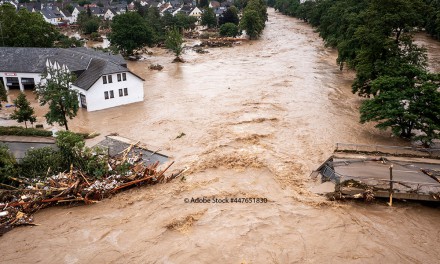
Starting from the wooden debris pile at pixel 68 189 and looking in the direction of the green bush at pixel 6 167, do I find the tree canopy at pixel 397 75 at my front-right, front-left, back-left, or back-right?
back-right

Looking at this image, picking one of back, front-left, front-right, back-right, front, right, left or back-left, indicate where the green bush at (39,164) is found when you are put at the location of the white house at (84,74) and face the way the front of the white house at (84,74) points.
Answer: front

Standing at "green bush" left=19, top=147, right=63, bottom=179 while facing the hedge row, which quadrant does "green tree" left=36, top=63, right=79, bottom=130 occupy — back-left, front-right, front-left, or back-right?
front-right

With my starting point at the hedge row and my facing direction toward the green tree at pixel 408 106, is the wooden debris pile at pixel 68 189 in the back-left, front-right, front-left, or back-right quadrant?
front-right

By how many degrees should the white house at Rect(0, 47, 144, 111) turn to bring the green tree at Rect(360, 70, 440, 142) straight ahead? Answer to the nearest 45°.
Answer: approximately 45° to its left

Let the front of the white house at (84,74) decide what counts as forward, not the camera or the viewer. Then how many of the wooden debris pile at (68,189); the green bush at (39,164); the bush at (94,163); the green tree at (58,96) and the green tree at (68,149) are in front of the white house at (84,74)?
5

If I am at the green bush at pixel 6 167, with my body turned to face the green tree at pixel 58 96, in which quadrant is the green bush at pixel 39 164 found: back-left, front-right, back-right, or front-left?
front-right

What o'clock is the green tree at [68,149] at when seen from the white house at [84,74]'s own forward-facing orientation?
The green tree is roughly at 12 o'clock from the white house.

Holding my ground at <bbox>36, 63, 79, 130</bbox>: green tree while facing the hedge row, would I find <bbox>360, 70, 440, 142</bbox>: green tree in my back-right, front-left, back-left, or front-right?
back-left

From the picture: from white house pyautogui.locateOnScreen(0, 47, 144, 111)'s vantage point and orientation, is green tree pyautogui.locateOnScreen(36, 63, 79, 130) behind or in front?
in front

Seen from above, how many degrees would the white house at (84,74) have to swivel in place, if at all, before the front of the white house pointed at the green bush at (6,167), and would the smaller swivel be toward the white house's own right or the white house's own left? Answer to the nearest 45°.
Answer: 0° — it already faces it

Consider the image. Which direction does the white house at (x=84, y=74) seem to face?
toward the camera

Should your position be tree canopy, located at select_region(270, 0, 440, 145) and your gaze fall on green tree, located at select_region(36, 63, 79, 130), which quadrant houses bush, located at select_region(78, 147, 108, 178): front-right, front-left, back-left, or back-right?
front-left

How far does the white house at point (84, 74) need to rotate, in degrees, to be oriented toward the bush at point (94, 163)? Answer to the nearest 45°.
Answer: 0° — it already faces it

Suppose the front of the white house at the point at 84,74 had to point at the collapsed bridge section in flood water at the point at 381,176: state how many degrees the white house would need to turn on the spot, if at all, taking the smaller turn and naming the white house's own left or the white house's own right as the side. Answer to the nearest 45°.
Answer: approximately 45° to the white house's own left
